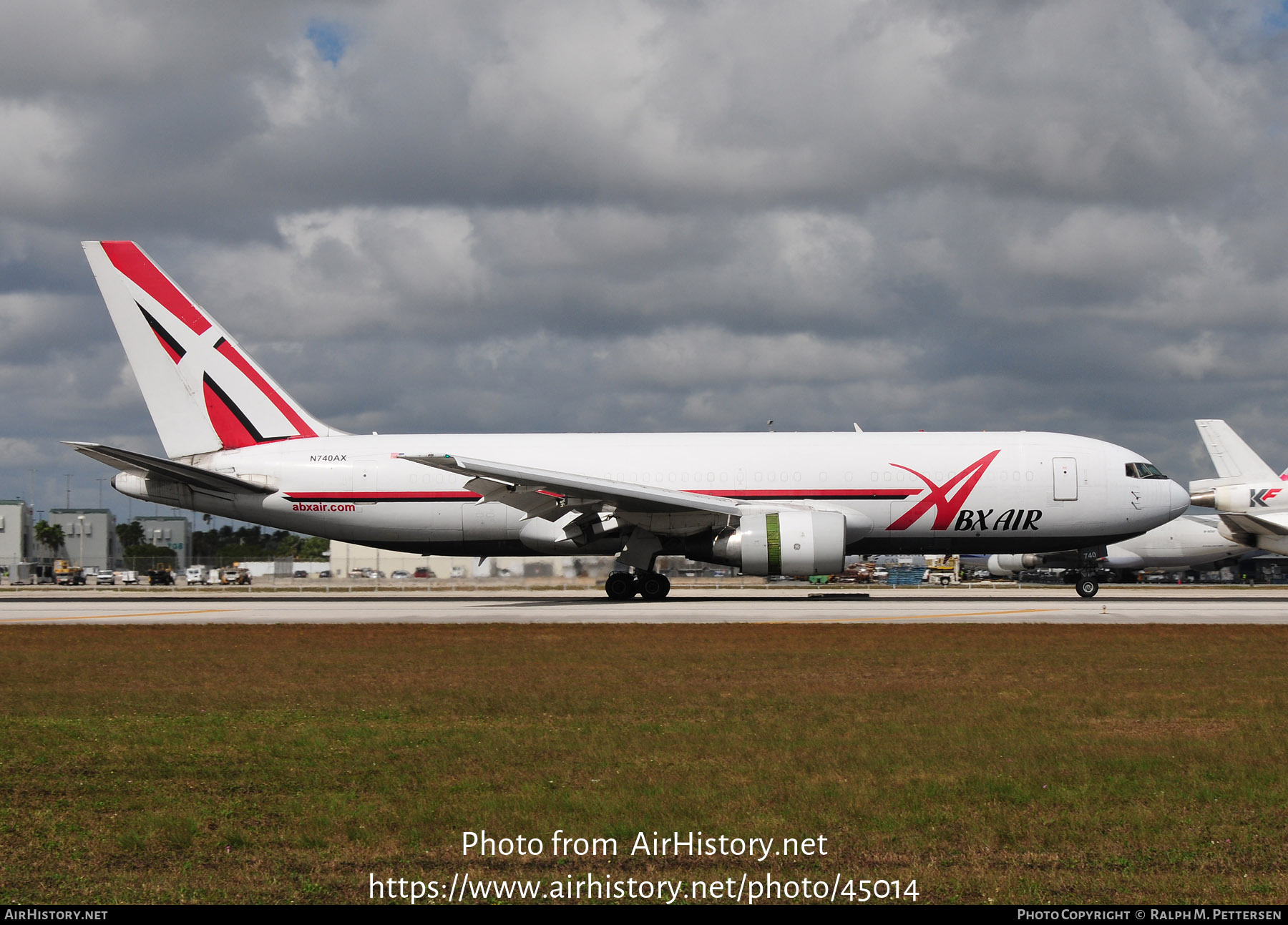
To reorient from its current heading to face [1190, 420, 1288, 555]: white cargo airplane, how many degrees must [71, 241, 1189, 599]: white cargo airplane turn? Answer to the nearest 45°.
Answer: approximately 45° to its left

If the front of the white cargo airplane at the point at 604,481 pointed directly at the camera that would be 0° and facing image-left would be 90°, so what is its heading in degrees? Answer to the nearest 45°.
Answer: approximately 270°
